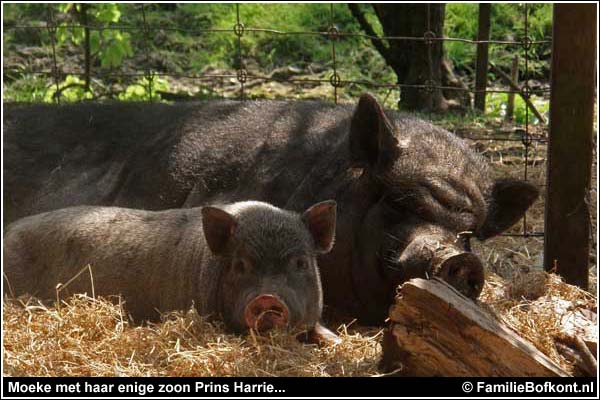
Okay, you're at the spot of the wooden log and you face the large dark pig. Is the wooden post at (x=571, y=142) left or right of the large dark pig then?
right

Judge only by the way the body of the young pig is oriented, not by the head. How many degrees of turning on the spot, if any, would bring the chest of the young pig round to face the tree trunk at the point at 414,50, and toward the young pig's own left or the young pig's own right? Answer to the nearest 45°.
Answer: approximately 90° to the young pig's own left

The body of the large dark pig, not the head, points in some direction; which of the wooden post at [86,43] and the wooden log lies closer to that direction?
the wooden log

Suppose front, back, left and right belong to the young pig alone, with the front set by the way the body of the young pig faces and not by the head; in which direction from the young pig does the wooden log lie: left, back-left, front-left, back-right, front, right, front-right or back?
front

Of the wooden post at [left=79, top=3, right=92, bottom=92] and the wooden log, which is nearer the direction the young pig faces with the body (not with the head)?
the wooden log

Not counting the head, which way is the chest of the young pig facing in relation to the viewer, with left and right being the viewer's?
facing the viewer and to the right of the viewer

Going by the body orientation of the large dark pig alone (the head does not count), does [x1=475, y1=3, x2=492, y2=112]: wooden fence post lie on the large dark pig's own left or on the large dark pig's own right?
on the large dark pig's own left

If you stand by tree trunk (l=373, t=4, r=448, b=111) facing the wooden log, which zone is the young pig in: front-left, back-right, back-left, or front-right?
front-right

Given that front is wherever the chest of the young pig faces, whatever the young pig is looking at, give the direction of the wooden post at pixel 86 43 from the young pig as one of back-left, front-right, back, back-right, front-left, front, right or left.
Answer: back-left

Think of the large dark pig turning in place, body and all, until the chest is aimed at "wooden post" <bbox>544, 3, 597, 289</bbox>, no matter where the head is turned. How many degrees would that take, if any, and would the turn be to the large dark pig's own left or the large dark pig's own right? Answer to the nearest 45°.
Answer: approximately 45° to the large dark pig's own left

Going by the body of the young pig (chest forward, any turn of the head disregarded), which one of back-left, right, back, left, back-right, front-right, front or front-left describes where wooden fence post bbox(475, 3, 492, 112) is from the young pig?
left

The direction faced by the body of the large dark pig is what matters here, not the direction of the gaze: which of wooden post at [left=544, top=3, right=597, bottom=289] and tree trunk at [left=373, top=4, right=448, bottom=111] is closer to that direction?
the wooden post

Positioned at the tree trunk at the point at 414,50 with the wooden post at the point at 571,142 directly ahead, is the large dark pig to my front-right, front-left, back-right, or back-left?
front-right

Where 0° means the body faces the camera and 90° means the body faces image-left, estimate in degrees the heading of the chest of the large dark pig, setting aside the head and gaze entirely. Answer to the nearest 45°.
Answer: approximately 315°
